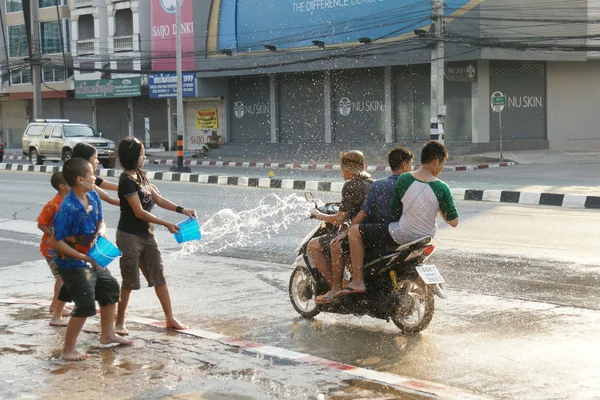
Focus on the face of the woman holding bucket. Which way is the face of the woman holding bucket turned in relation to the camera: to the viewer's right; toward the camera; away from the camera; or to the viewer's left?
to the viewer's right

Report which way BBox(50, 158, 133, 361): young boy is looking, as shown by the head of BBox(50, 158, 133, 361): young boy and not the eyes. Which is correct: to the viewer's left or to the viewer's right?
to the viewer's right

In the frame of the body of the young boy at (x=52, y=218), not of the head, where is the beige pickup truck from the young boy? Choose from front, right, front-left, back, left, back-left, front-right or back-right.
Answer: left

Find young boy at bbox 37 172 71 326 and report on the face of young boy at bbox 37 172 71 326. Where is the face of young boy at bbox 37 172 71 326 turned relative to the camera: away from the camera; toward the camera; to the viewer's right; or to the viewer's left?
to the viewer's right

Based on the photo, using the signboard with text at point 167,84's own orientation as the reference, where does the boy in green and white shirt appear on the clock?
The boy in green and white shirt is roughly at 12 o'clock from the signboard with text.

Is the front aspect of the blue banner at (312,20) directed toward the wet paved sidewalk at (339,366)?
yes

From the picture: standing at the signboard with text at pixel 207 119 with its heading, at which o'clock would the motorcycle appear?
The motorcycle is roughly at 12 o'clock from the signboard with text.

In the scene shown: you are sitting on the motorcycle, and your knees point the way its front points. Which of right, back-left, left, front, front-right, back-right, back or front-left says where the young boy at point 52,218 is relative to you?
front-left

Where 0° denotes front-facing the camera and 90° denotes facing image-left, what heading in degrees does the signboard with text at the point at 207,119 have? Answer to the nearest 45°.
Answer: approximately 0°

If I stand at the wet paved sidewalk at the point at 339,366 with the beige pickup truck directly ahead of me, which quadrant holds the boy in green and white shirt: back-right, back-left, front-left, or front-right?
front-right

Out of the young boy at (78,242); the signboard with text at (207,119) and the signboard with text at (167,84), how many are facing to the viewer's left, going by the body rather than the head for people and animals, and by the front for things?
0

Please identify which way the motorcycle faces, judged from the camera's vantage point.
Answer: facing away from the viewer and to the left of the viewer

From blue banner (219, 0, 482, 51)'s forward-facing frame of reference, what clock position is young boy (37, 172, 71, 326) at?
The young boy is roughly at 12 o'clock from the blue banner.

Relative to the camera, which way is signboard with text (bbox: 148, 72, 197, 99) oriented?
toward the camera

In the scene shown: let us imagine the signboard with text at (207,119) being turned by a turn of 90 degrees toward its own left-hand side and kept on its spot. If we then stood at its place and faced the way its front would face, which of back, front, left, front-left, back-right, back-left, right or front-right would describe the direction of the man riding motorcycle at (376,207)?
right

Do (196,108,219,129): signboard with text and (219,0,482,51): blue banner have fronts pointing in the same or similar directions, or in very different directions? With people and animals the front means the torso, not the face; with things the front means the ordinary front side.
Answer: same or similar directions

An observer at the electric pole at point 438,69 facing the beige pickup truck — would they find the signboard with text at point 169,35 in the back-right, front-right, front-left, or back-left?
front-right

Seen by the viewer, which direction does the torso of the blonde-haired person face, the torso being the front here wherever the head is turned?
to the viewer's left

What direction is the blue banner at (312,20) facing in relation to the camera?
toward the camera
